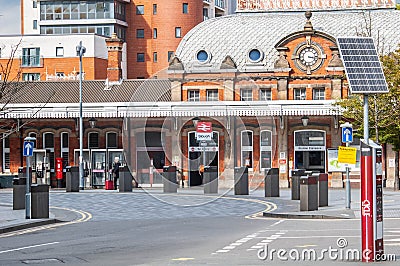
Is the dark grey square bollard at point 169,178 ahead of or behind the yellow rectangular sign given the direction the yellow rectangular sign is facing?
behind

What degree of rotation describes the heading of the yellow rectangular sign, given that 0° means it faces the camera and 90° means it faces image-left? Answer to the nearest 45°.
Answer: approximately 0°

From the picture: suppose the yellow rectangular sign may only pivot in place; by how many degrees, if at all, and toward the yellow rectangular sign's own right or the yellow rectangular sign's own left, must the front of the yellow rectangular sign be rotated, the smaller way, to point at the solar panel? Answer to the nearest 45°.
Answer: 0° — it already faces it

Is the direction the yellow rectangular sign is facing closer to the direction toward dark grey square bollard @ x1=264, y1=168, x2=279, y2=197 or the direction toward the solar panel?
the solar panel

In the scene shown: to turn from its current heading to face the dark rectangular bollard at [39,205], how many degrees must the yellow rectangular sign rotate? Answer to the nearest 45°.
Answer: approximately 90° to its right

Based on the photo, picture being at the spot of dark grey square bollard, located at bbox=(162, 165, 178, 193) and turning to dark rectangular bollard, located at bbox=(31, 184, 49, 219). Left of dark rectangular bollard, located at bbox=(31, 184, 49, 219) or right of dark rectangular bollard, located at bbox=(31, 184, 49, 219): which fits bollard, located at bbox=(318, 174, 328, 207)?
left

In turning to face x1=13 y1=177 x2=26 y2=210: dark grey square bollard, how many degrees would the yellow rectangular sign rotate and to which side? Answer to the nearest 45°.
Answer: approximately 90° to its right
